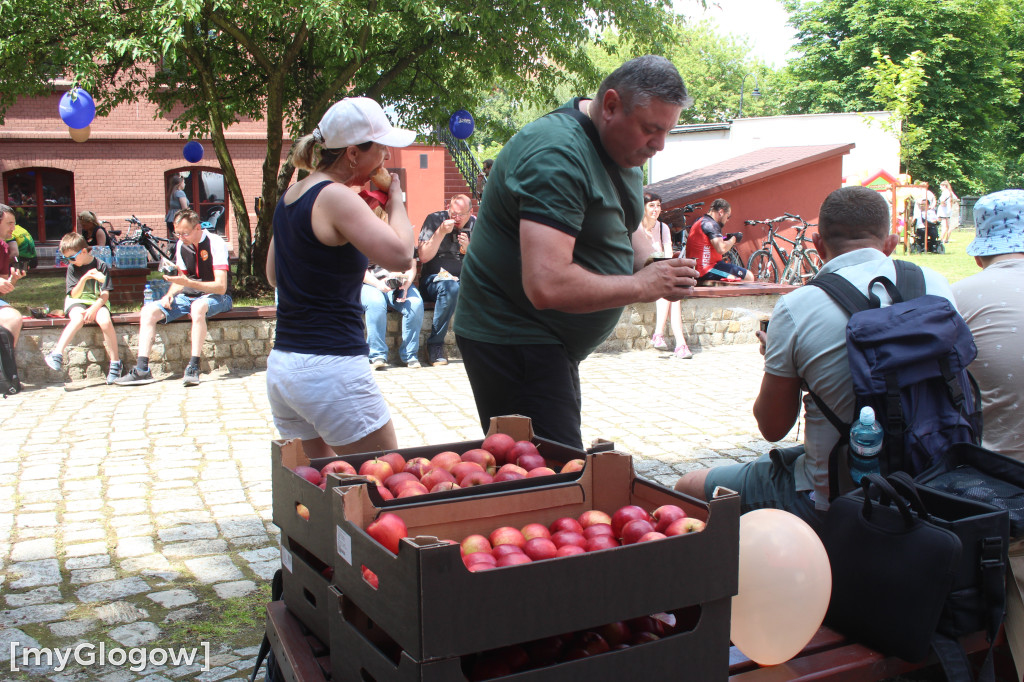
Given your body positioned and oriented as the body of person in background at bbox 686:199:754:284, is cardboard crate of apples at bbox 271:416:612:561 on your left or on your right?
on your right

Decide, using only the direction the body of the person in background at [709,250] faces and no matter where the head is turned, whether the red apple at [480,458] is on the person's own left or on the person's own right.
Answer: on the person's own right

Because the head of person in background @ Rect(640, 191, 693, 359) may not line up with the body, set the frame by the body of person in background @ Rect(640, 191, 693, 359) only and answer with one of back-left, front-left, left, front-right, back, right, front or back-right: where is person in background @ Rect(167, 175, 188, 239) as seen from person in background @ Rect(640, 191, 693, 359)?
back-right

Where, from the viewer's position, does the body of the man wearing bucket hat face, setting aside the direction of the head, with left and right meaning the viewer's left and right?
facing away from the viewer

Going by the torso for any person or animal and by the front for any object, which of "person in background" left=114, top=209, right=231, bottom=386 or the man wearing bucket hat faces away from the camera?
the man wearing bucket hat

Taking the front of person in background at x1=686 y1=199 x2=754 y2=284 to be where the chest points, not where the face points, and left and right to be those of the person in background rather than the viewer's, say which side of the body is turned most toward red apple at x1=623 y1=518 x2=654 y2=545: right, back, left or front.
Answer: right

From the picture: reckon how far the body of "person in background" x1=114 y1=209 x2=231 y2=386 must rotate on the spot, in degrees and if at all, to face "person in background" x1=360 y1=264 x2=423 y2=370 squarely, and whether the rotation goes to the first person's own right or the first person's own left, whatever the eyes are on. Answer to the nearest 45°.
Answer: approximately 135° to the first person's own left

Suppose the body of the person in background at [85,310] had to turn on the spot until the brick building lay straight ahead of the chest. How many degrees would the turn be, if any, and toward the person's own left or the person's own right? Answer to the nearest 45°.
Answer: approximately 180°

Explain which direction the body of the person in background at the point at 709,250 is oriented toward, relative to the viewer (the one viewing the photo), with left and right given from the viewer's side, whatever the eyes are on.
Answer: facing to the right of the viewer

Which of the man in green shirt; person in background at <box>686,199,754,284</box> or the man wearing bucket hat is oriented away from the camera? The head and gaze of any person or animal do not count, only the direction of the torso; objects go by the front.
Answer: the man wearing bucket hat

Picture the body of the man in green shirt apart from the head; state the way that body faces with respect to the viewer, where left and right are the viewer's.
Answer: facing to the right of the viewer

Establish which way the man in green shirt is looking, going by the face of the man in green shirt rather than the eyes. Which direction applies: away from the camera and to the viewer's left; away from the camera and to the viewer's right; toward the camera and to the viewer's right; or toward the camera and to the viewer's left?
toward the camera and to the viewer's right

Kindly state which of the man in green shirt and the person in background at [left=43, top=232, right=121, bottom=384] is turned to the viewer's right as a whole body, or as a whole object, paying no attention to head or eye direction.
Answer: the man in green shirt

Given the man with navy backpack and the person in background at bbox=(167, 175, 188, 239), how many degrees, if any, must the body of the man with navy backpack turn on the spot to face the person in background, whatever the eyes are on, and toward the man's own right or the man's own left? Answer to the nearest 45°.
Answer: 0° — they already face them

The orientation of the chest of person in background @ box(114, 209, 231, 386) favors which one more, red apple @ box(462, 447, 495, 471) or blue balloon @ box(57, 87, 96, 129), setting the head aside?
the red apple

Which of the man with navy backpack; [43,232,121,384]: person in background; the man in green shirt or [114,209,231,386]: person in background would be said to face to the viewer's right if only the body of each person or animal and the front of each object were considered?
the man in green shirt

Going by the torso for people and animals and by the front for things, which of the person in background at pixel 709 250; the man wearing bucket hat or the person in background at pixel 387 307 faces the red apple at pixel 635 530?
the person in background at pixel 387 307

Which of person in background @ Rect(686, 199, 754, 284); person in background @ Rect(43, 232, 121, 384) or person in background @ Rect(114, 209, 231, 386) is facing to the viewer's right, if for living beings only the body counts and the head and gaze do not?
person in background @ Rect(686, 199, 754, 284)
